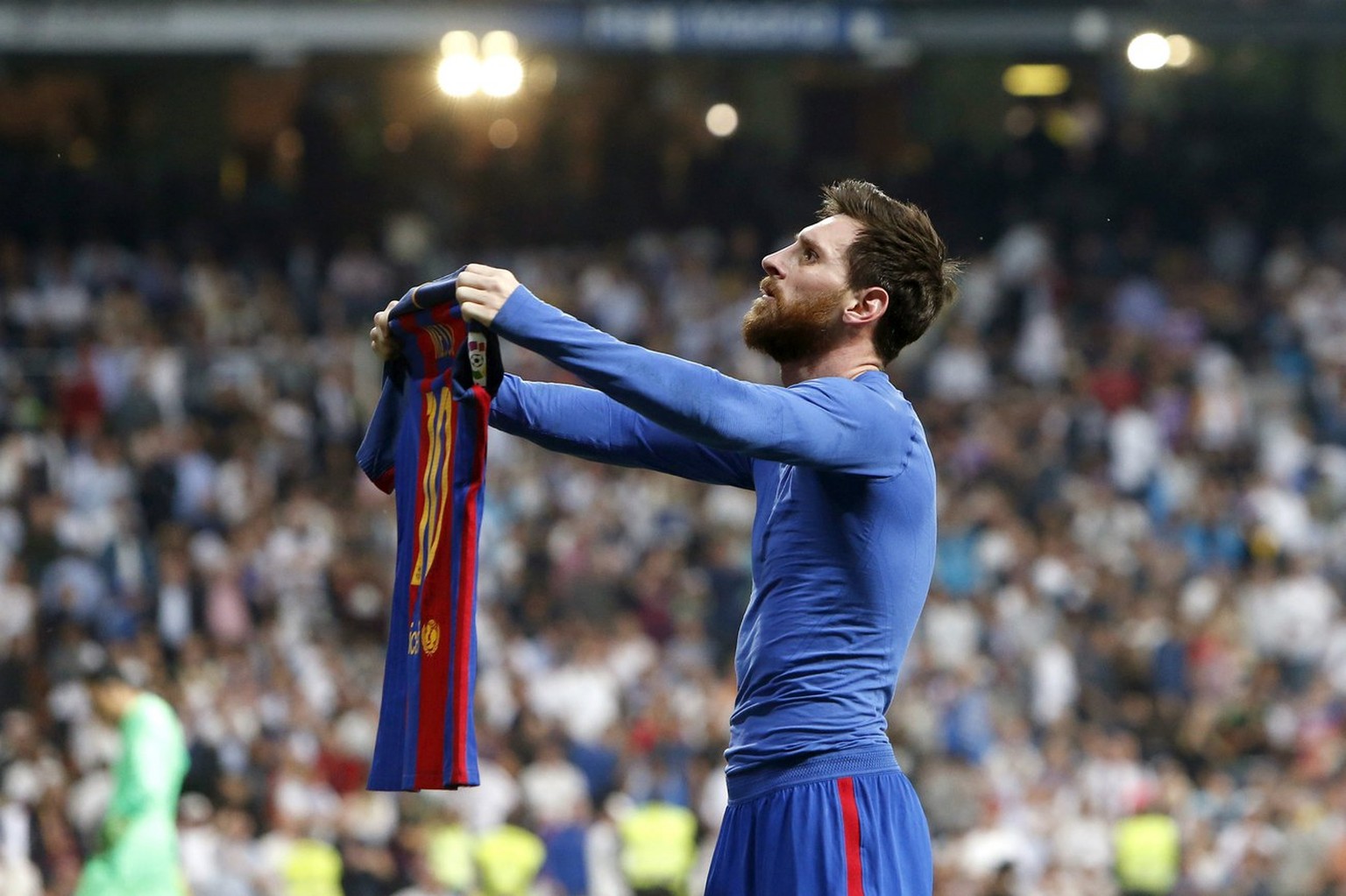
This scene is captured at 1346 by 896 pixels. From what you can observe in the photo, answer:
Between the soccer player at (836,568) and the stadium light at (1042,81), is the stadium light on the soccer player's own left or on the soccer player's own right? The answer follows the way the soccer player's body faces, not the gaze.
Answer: on the soccer player's own right

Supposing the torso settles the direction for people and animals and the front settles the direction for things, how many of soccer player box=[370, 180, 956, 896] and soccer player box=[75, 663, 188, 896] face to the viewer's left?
2

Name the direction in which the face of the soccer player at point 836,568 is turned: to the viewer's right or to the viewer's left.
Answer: to the viewer's left

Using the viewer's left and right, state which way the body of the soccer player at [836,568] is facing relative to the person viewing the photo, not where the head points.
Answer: facing to the left of the viewer

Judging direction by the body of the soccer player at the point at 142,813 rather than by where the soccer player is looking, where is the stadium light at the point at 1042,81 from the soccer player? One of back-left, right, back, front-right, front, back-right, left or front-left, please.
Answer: back-right

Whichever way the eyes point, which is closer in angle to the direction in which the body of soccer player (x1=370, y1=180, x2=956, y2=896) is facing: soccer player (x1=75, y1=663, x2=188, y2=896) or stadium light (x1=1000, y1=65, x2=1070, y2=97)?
the soccer player

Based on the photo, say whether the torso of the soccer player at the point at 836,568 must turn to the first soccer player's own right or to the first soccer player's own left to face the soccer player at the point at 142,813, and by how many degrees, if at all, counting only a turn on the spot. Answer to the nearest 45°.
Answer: approximately 45° to the first soccer player's own right

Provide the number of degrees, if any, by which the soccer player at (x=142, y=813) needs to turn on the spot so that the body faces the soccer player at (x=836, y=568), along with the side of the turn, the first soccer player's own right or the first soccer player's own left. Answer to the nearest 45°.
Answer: approximately 90° to the first soccer player's own left

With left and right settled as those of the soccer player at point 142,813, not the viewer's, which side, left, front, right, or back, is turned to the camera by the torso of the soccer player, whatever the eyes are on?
left

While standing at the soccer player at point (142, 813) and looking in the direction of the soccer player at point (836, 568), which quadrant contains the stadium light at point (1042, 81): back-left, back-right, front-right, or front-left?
back-left
